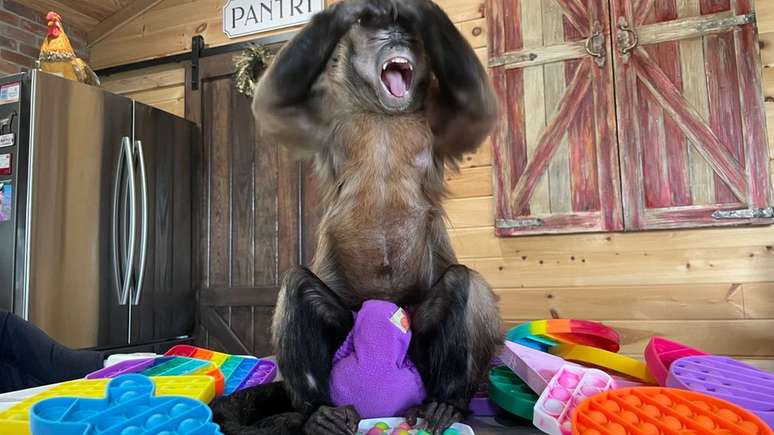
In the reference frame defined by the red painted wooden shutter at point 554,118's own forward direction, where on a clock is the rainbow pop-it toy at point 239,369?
The rainbow pop-it toy is roughly at 1 o'clock from the red painted wooden shutter.

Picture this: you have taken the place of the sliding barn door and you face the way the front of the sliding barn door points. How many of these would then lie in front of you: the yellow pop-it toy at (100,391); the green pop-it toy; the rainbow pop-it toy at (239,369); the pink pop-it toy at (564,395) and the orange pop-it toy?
5

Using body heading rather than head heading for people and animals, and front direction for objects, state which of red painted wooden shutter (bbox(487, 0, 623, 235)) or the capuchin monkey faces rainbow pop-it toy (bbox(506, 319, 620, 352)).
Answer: the red painted wooden shutter

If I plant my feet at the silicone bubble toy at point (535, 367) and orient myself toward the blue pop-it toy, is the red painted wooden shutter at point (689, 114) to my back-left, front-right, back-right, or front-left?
back-right

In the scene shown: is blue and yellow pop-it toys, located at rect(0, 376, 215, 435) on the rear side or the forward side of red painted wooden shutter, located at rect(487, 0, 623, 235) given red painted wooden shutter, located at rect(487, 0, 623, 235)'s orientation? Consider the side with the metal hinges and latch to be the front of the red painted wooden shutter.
on the forward side

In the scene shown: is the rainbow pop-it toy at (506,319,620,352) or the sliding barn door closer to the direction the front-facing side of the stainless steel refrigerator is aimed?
the rainbow pop-it toy

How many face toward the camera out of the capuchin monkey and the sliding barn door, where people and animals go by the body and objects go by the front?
2

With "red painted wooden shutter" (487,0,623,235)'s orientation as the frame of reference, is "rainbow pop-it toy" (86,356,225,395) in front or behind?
in front

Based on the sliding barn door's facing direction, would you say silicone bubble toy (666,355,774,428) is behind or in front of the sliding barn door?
in front

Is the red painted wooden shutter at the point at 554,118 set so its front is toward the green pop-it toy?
yes

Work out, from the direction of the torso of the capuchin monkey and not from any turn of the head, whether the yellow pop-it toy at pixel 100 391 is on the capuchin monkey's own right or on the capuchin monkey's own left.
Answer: on the capuchin monkey's own right

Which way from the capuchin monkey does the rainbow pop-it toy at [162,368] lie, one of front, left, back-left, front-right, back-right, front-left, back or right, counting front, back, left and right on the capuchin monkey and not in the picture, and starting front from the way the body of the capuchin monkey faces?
right
